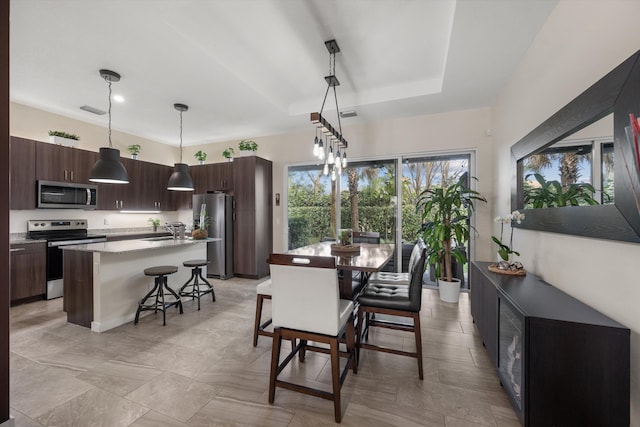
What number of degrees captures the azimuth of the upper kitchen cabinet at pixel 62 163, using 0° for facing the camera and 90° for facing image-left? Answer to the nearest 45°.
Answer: approximately 315°

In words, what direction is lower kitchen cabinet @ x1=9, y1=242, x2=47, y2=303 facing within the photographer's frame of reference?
facing the viewer and to the right of the viewer

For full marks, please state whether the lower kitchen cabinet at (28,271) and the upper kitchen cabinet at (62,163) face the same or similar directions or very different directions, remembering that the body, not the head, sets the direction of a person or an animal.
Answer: same or similar directions

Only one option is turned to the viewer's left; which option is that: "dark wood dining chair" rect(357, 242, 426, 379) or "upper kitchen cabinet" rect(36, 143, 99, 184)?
the dark wood dining chair

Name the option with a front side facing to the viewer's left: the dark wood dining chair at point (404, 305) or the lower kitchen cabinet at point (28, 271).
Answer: the dark wood dining chair

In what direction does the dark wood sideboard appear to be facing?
to the viewer's left

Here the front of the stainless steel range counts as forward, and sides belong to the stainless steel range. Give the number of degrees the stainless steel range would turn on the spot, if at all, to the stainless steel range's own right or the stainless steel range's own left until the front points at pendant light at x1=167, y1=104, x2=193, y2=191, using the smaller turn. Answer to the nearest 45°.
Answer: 0° — it already faces it

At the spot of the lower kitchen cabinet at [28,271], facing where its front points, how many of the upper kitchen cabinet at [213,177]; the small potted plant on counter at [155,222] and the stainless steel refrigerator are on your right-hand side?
0

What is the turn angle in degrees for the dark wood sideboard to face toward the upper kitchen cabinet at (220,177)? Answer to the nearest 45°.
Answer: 0° — it already faces it

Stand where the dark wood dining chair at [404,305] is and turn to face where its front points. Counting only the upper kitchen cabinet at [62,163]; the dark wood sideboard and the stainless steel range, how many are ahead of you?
2

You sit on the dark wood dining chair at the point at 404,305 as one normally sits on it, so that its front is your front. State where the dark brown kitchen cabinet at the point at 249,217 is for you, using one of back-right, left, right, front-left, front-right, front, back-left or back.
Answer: front-right

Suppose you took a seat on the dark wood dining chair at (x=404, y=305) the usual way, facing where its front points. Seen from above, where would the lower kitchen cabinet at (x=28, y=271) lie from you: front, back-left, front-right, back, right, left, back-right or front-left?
front

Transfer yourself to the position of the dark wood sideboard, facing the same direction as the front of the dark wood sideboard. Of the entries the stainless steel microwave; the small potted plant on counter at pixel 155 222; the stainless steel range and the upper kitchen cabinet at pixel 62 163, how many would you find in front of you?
4

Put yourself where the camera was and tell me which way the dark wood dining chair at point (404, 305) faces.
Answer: facing to the left of the viewer

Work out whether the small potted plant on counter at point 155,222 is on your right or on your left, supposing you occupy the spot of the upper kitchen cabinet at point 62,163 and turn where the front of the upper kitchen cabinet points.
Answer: on your left

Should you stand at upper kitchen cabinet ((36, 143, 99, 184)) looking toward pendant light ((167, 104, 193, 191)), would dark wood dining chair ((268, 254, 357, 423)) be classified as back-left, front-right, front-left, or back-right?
front-right
